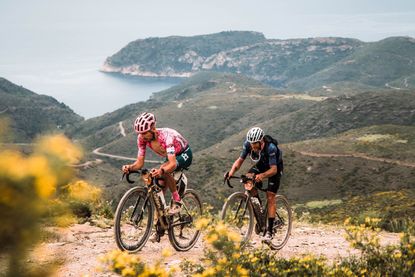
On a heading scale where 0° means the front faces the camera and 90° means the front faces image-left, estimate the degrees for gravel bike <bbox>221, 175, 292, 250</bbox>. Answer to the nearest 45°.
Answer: approximately 45°

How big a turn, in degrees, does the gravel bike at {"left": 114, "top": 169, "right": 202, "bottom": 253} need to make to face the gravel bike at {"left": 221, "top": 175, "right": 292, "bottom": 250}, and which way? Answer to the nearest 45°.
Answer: approximately 180°

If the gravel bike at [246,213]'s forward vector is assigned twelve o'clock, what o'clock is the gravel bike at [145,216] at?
the gravel bike at [145,216] is roughly at 12 o'clock from the gravel bike at [246,213].

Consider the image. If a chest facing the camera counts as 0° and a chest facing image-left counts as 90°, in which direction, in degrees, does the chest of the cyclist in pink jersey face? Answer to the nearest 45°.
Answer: approximately 45°

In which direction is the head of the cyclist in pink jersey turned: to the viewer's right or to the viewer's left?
to the viewer's left

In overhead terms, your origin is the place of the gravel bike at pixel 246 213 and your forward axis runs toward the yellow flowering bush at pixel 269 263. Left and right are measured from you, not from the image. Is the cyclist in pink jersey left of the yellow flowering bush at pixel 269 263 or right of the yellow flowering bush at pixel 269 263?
right

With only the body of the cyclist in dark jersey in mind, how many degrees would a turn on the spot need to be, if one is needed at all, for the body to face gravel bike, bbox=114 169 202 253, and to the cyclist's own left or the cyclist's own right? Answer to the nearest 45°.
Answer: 0° — they already face it

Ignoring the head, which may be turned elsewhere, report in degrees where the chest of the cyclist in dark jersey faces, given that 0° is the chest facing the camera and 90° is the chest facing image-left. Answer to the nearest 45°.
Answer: approximately 45°
